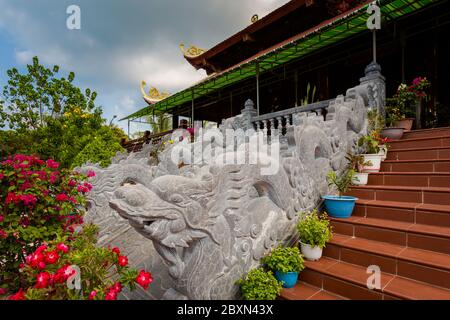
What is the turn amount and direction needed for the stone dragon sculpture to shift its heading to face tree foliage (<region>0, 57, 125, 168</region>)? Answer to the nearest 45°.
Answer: approximately 90° to its right

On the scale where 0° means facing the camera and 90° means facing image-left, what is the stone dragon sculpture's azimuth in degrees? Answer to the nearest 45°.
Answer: approximately 45°

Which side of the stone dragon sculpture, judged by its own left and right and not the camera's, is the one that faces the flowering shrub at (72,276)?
front

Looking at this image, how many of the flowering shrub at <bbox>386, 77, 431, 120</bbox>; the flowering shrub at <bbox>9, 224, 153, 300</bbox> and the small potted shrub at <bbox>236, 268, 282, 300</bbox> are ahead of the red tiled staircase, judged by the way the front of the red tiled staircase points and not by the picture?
2

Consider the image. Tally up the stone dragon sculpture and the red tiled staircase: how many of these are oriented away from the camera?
0

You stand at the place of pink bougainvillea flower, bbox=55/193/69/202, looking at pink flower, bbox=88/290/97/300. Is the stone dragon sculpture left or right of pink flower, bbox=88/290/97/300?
left
